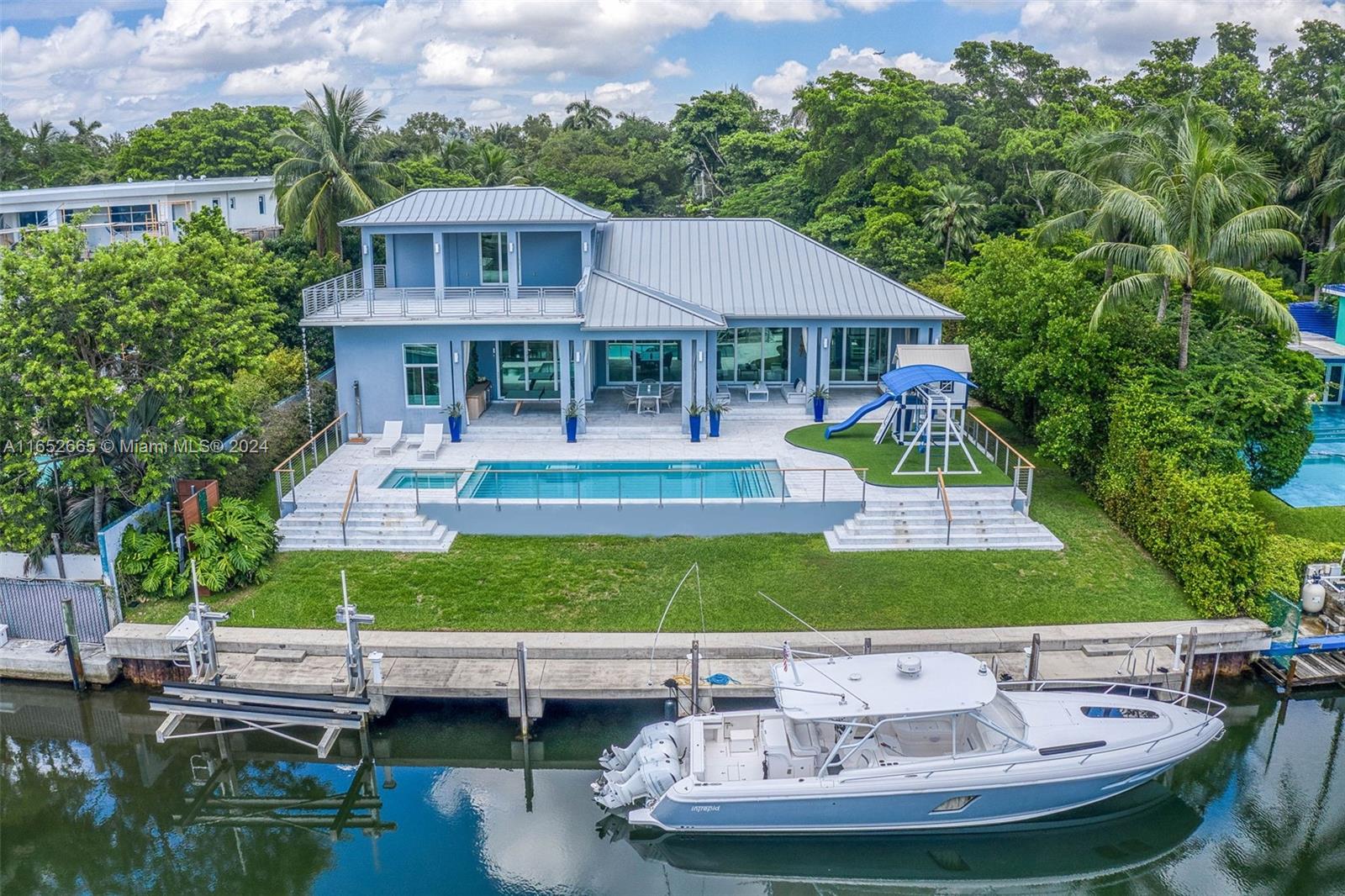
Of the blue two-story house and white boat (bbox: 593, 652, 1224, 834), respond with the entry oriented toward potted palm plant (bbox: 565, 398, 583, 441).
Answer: the blue two-story house

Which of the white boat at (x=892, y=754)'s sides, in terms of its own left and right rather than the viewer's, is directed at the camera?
right

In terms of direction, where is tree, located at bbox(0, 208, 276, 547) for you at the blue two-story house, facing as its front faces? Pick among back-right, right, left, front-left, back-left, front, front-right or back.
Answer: front-right

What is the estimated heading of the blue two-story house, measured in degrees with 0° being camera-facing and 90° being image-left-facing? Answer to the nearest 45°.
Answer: approximately 0°

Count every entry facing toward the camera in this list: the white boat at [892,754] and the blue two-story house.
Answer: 1

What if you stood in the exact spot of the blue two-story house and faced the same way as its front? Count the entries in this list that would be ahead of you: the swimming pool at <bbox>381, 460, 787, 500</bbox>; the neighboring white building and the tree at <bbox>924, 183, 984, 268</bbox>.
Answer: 1

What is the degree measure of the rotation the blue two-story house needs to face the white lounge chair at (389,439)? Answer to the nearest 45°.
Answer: approximately 45° to its right

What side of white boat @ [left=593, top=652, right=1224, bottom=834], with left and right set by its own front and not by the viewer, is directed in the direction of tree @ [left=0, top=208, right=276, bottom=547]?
back

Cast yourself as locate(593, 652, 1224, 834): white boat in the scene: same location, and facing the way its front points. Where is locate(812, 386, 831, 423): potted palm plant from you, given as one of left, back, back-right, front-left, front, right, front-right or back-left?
left

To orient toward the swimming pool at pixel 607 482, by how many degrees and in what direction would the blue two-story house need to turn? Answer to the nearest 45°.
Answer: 0° — it already faces it

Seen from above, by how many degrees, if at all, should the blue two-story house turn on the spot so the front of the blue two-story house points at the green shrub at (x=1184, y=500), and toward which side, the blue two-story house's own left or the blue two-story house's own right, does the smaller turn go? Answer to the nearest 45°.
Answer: approximately 45° to the blue two-story house's own left

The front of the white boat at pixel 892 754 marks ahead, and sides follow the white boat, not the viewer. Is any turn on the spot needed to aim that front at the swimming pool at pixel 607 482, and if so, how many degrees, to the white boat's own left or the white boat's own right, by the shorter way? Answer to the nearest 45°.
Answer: approximately 135° to the white boat's own left

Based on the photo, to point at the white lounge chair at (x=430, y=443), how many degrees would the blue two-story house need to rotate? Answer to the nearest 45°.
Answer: approximately 45° to its right

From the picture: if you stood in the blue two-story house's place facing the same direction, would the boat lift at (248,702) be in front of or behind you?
in front

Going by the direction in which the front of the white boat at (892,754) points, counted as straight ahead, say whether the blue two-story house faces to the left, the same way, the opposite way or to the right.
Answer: to the right
